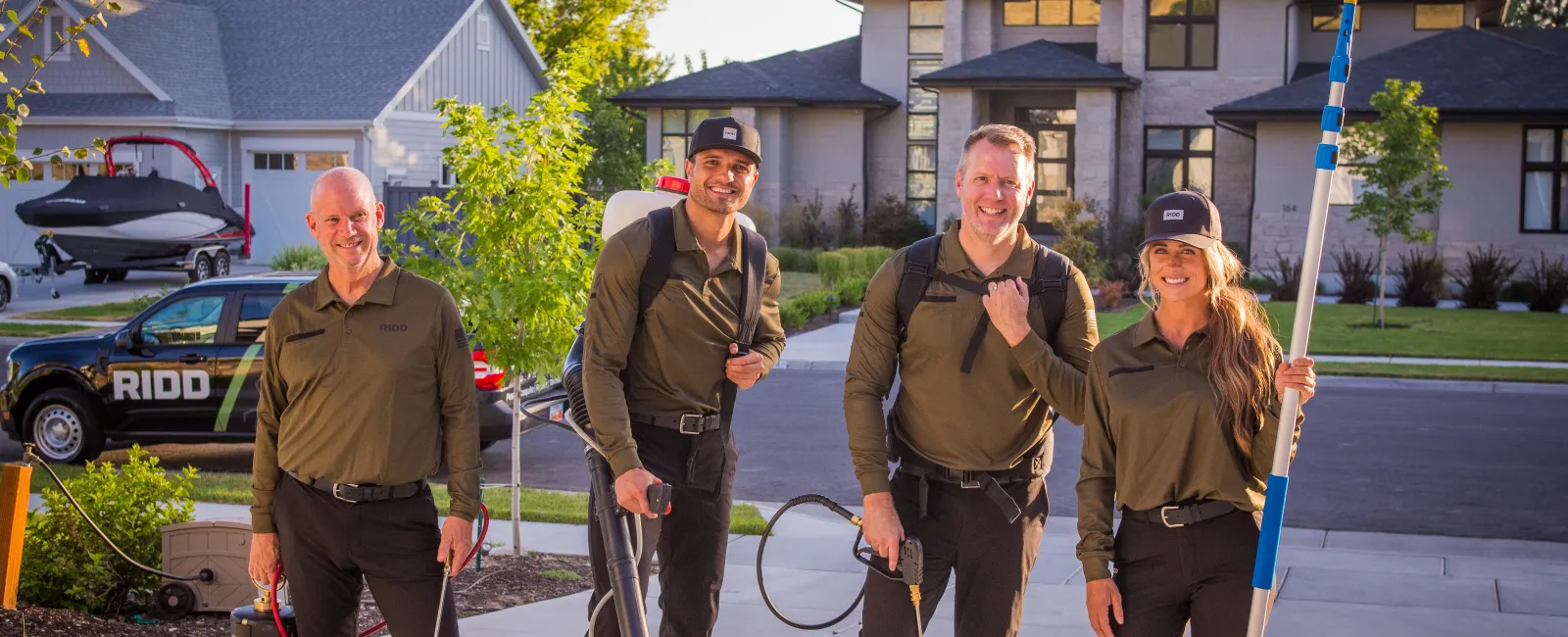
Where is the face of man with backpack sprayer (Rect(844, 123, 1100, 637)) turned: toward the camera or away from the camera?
toward the camera

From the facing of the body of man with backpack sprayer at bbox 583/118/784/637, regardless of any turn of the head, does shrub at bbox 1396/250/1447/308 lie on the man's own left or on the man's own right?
on the man's own left

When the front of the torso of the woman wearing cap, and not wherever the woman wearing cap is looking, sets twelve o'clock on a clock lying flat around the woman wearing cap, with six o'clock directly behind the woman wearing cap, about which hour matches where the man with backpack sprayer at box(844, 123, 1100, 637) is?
The man with backpack sprayer is roughly at 4 o'clock from the woman wearing cap.

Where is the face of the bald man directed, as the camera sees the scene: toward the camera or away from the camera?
toward the camera

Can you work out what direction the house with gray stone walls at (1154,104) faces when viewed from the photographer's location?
facing the viewer

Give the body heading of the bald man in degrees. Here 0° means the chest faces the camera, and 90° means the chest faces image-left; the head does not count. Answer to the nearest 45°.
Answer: approximately 0°

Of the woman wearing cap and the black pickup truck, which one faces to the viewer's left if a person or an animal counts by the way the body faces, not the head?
the black pickup truck

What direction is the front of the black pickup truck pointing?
to the viewer's left

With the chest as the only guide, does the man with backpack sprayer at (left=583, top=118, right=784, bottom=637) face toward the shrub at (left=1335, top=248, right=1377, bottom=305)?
no

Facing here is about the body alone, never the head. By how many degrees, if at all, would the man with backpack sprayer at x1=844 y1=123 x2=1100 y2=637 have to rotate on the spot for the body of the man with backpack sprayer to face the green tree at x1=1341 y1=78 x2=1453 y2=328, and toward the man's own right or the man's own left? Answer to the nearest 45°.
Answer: approximately 180°

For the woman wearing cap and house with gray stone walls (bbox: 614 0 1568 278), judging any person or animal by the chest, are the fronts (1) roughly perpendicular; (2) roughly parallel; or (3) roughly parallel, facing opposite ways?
roughly parallel

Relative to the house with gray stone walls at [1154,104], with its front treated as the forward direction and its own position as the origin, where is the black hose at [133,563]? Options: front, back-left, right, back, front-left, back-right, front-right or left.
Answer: front

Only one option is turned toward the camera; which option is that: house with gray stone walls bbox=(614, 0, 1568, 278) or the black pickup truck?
the house with gray stone walls

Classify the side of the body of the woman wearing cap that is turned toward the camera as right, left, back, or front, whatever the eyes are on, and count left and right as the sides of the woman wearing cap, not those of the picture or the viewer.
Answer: front

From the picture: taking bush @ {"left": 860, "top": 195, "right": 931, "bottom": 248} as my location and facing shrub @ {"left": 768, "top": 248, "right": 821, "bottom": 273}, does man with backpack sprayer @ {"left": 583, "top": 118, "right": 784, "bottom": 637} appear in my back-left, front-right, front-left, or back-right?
front-left

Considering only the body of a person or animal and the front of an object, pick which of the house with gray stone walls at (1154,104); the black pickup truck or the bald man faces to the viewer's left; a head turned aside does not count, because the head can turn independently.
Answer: the black pickup truck

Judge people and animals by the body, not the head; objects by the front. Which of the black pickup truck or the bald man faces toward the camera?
the bald man

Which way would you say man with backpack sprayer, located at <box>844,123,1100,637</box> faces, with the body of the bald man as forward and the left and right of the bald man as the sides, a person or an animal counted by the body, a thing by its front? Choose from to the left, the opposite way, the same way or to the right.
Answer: the same way

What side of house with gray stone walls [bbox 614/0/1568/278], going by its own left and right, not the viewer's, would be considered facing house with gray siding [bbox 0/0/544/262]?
right

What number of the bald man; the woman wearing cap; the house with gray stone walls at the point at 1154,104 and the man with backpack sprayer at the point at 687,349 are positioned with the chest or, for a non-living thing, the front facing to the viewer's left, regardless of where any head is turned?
0

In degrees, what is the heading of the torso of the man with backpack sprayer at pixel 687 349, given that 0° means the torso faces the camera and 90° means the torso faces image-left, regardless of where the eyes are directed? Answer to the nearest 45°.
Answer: approximately 315°
